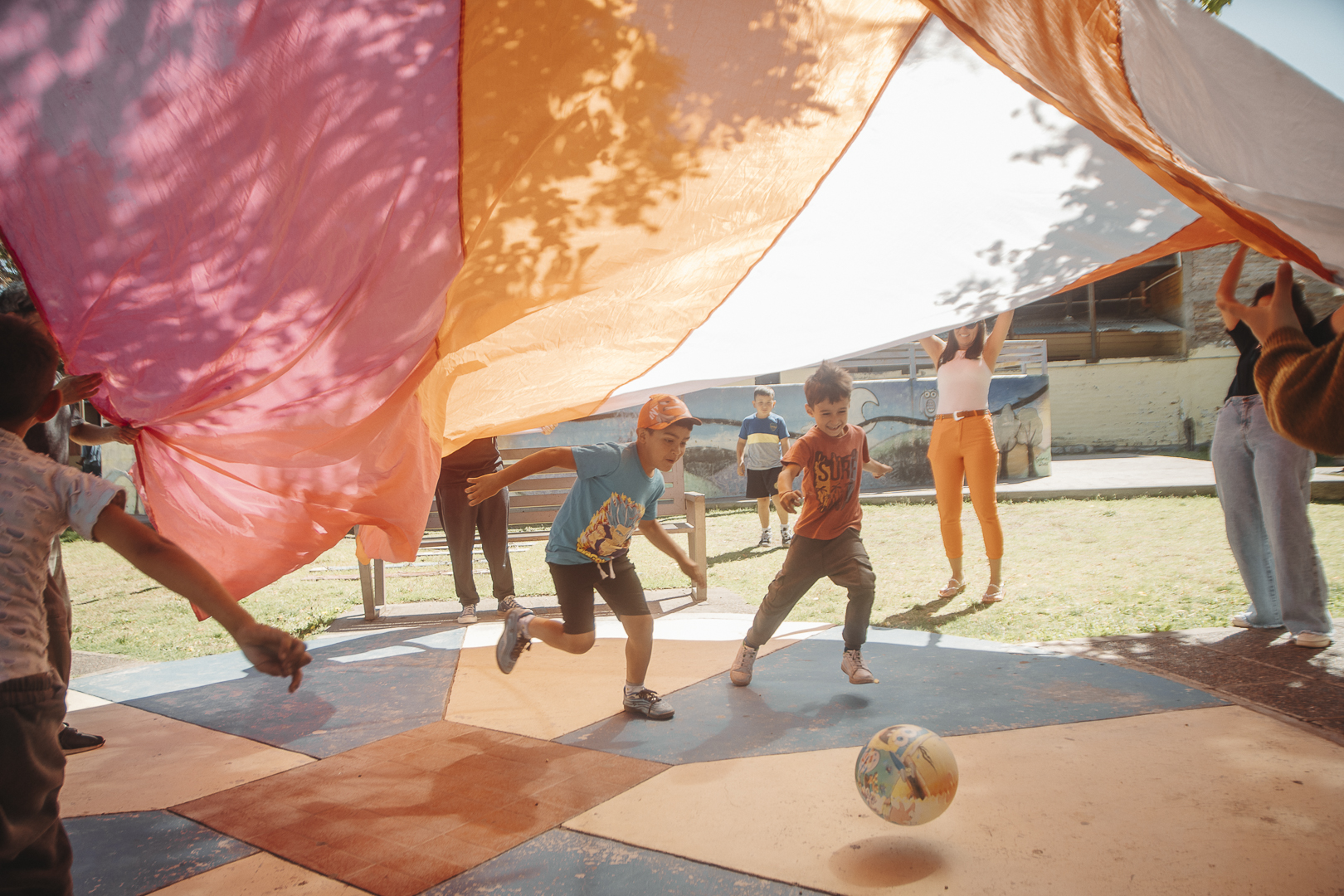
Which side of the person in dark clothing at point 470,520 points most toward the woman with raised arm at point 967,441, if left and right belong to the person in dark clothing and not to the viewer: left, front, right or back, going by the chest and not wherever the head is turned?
left

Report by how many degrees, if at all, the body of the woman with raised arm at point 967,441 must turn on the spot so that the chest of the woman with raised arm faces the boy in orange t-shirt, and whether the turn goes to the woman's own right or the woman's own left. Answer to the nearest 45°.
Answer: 0° — they already face them

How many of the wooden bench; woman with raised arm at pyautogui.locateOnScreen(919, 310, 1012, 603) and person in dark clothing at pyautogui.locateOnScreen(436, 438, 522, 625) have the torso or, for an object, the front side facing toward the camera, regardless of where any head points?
3

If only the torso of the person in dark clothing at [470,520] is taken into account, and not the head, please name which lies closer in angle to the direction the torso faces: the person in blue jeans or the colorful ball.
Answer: the colorful ball

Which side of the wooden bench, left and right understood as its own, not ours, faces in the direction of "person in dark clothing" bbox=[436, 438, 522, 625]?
front

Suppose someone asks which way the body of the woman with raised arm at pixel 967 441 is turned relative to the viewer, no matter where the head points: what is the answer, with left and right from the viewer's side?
facing the viewer

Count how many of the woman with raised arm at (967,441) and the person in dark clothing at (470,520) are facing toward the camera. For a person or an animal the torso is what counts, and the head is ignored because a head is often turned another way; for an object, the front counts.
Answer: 2

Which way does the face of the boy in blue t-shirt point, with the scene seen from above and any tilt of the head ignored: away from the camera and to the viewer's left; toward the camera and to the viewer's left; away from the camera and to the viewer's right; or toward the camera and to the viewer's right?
toward the camera and to the viewer's right

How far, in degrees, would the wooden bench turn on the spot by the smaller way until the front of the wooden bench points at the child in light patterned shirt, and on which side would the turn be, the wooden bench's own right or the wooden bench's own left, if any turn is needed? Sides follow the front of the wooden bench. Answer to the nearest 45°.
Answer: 0° — it already faces them

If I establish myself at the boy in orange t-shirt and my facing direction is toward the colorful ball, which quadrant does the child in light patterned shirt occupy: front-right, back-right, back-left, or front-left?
front-right

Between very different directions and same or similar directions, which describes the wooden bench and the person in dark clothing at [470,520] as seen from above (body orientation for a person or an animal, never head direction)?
same or similar directions

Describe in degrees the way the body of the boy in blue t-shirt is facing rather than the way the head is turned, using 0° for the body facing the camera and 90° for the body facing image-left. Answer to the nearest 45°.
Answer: approximately 315°

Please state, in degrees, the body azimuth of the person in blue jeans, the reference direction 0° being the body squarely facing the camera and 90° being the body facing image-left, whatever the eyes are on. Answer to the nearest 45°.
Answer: approximately 45°

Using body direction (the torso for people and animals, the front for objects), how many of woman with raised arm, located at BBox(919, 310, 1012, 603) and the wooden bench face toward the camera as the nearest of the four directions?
2

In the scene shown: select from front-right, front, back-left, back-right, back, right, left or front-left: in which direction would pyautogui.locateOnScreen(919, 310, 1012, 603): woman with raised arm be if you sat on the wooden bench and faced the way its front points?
front-left

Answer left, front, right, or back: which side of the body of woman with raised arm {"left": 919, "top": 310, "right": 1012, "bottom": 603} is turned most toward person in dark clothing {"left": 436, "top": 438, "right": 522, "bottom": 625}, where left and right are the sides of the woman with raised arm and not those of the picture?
right

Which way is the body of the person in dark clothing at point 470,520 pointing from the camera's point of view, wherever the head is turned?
toward the camera

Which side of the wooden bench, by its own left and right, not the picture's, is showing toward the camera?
front
